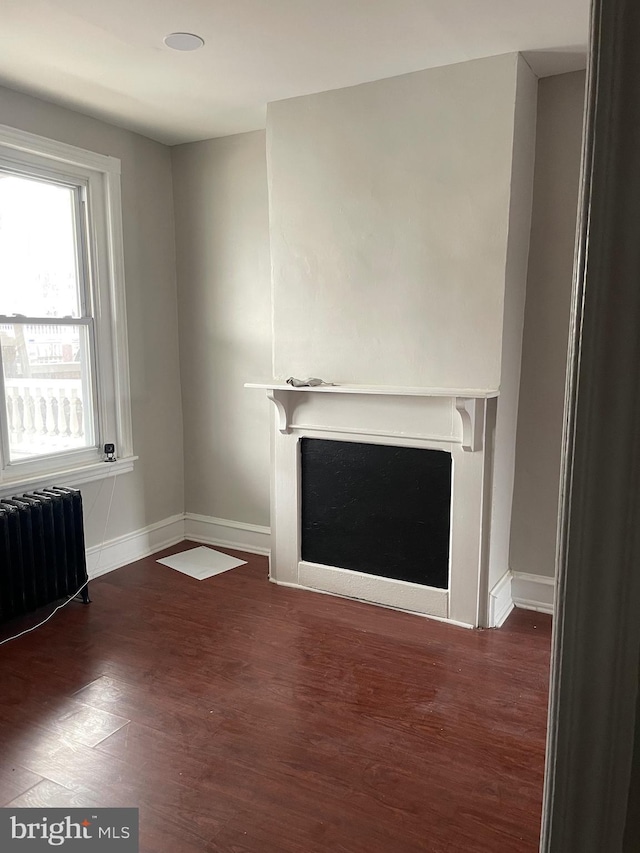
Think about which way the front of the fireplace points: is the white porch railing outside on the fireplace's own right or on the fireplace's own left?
on the fireplace's own right

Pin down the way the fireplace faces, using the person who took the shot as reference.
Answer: facing the viewer and to the left of the viewer

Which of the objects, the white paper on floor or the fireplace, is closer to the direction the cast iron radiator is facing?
the fireplace

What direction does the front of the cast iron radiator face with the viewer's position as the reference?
facing the viewer and to the right of the viewer

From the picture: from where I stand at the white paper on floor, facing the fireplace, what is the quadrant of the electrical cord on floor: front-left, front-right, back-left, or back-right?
back-right

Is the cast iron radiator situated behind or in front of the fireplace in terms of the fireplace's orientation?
in front

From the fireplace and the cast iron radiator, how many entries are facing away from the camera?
0
